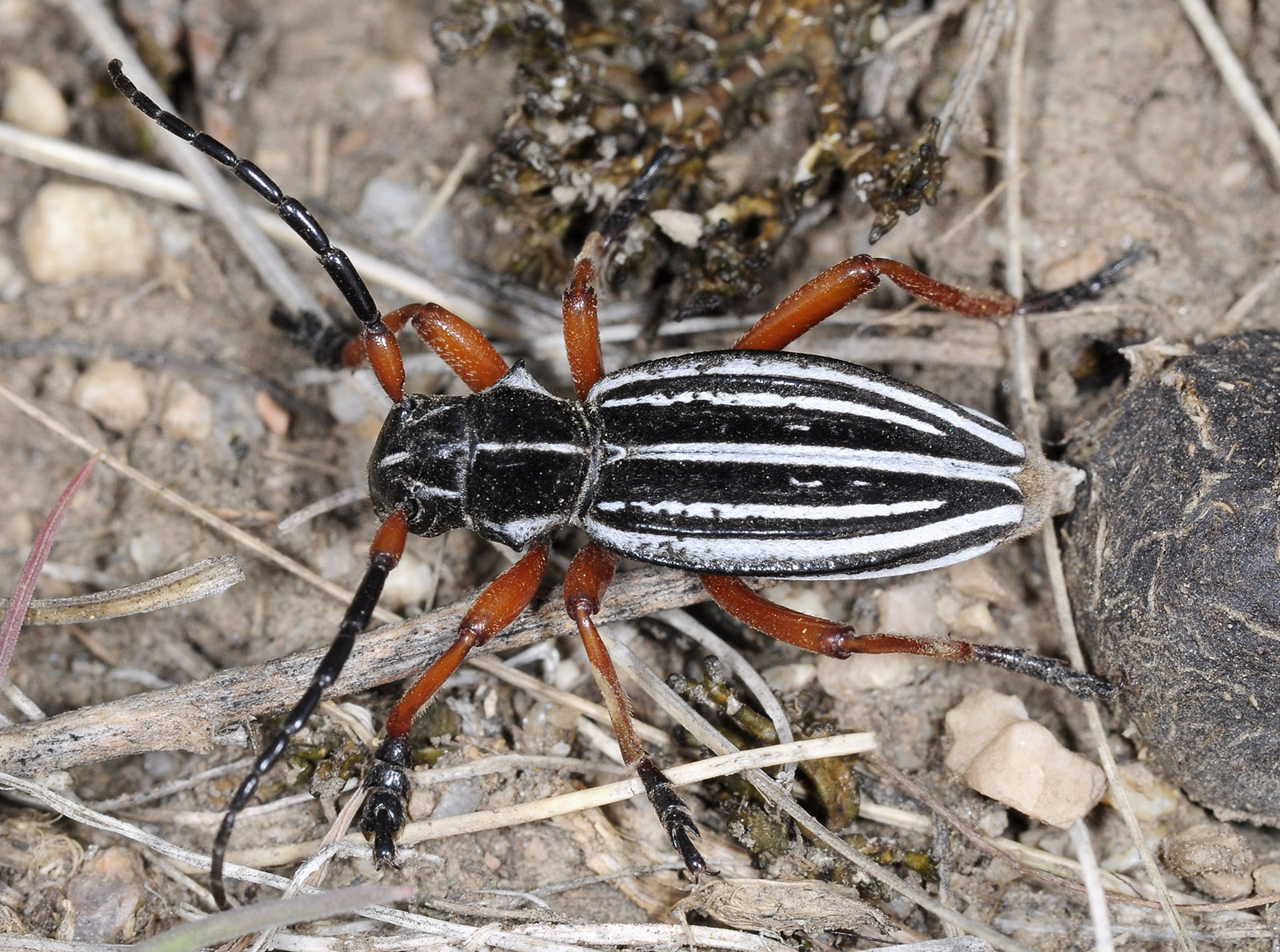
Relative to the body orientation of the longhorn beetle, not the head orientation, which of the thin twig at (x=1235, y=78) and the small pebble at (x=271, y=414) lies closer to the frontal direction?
the small pebble

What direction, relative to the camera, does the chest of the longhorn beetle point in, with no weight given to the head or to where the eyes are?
to the viewer's left

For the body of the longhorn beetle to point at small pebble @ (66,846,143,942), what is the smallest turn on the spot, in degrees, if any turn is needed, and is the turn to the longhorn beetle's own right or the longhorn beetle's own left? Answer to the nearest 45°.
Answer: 0° — it already faces it

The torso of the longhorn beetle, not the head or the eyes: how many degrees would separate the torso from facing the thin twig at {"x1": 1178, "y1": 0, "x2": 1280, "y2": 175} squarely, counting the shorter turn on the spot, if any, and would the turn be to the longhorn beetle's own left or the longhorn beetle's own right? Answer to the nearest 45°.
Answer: approximately 180°

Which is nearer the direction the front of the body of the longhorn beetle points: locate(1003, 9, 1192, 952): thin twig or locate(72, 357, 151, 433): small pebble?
the small pebble
